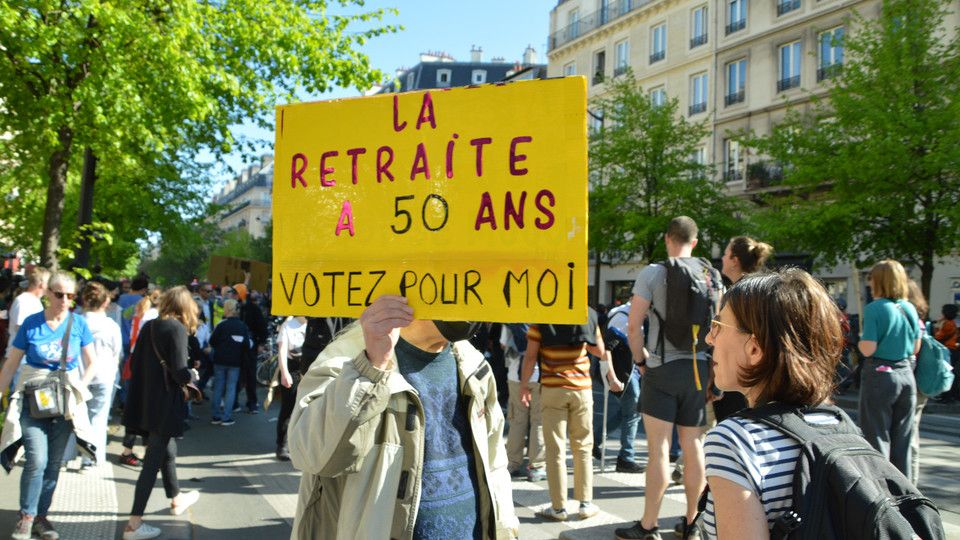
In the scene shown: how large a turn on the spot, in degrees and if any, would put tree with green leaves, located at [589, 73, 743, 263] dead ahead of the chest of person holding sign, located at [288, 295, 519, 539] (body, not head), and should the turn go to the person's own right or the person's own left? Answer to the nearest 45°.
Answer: approximately 135° to the person's own left

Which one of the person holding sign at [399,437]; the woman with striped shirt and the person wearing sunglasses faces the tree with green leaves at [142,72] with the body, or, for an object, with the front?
the woman with striped shirt

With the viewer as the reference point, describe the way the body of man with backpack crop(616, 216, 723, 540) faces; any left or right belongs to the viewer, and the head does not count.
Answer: facing away from the viewer and to the left of the viewer

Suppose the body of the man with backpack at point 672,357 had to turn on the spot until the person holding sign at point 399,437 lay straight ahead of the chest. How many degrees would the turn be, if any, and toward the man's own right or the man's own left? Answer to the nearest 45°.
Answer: approximately 135° to the man's own left

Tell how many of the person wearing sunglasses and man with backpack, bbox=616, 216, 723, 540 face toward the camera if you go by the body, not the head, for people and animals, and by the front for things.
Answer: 1

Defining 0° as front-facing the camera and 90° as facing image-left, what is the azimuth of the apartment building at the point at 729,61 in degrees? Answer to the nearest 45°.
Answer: approximately 45°

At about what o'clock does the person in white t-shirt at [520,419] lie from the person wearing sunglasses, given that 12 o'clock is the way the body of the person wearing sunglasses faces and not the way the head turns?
The person in white t-shirt is roughly at 9 o'clock from the person wearing sunglasses.

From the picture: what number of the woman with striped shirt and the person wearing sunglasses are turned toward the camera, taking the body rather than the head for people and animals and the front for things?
1

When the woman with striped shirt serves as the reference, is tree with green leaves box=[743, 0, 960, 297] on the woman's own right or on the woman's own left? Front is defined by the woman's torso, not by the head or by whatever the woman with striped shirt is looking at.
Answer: on the woman's own right

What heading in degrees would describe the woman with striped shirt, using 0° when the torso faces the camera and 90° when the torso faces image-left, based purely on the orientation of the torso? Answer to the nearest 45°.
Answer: approximately 135°

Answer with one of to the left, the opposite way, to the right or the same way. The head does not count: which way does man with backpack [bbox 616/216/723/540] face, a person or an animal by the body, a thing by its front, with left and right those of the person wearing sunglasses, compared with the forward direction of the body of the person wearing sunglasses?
the opposite way

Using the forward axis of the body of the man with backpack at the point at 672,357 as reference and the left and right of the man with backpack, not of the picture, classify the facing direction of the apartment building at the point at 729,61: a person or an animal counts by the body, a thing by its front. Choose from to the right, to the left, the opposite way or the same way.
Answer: to the left

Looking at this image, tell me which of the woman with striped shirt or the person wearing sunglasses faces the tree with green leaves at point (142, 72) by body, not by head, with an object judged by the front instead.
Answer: the woman with striped shirt

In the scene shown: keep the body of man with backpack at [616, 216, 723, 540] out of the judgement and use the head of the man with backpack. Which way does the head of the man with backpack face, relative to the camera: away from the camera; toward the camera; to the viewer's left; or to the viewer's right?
away from the camera
